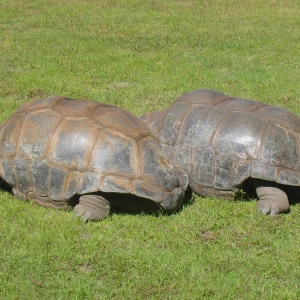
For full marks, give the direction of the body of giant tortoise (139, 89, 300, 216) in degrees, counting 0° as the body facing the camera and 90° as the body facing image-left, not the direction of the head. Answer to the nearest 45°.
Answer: approximately 135°
